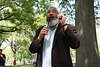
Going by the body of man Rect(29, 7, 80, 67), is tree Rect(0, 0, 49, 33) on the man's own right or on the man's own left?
on the man's own right

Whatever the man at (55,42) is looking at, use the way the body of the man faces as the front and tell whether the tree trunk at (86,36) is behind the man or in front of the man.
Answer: behind

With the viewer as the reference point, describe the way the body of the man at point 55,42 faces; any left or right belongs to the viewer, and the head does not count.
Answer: facing the viewer and to the left of the viewer
